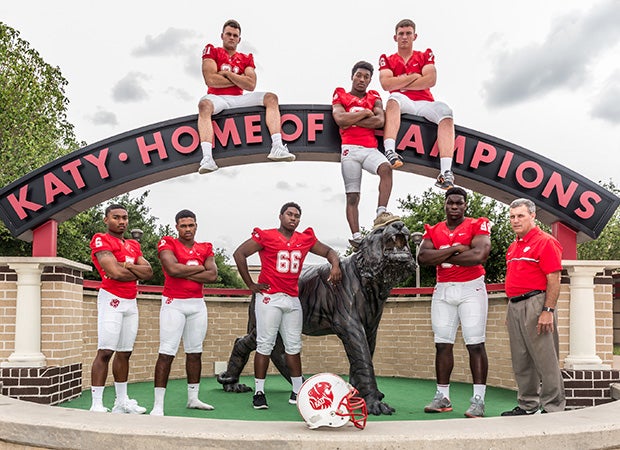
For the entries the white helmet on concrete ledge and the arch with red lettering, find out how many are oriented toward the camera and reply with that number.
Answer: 1

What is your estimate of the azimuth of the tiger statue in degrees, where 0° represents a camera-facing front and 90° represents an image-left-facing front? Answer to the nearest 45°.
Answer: approximately 315°

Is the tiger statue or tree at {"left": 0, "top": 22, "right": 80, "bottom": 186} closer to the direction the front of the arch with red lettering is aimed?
the tiger statue

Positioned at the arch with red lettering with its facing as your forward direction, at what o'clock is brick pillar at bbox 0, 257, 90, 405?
The brick pillar is roughly at 3 o'clock from the arch with red lettering.

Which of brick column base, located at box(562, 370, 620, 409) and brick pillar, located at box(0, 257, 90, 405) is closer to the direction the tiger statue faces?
the brick column base

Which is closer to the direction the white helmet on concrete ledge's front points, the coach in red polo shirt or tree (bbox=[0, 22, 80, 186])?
the coach in red polo shirt

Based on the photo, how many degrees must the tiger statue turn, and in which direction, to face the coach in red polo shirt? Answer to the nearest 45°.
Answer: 0° — it already faces them

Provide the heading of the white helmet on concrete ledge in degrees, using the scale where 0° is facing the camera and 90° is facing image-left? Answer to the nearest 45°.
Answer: approximately 270°

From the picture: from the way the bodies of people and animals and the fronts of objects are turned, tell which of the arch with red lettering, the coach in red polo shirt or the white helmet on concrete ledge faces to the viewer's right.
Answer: the white helmet on concrete ledge
